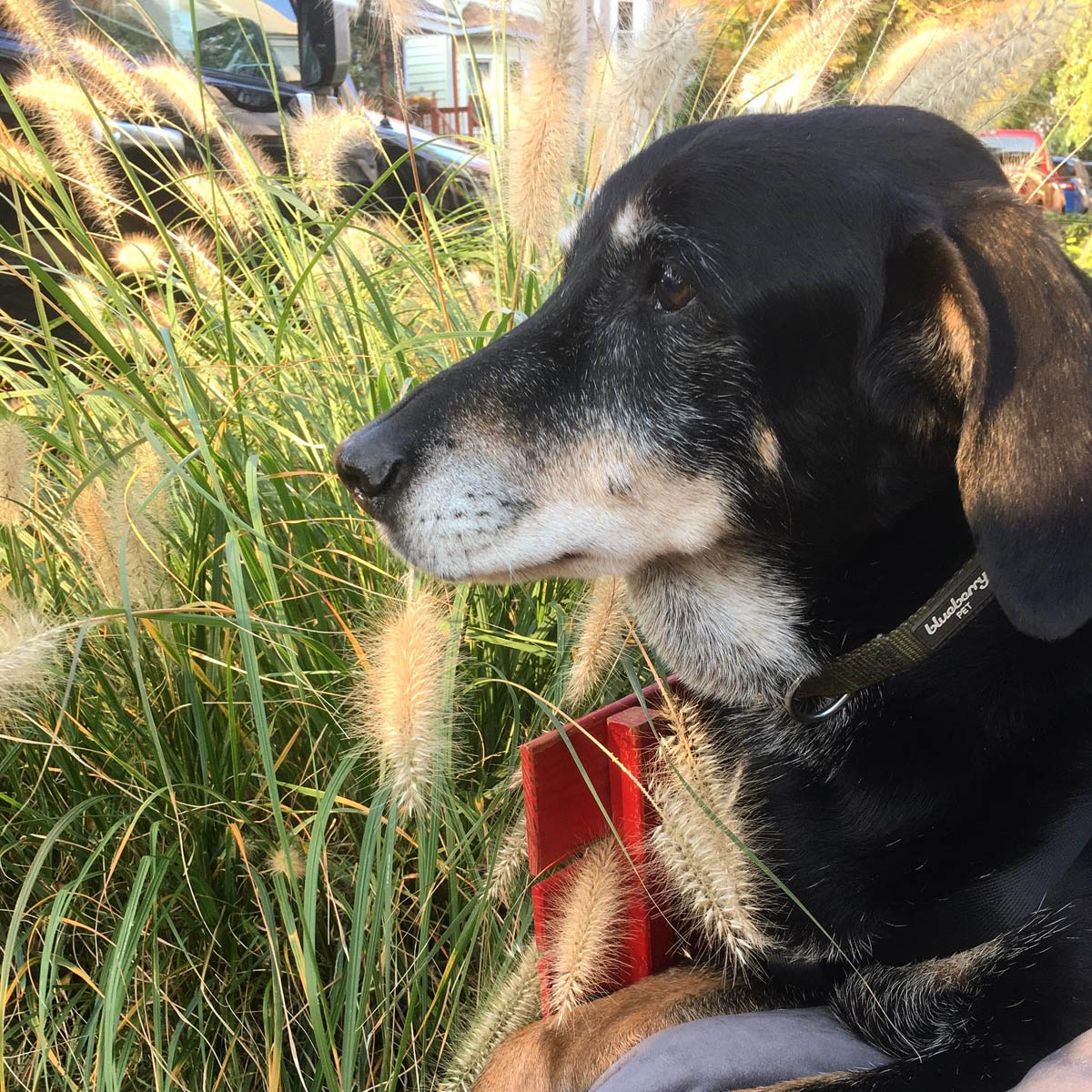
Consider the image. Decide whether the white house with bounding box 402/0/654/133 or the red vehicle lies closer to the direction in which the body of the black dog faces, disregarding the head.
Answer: the white house

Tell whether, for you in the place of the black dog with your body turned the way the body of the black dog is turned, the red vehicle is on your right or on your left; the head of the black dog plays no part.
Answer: on your right

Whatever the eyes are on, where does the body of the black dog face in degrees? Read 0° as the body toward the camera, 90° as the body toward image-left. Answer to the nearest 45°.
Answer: approximately 90°

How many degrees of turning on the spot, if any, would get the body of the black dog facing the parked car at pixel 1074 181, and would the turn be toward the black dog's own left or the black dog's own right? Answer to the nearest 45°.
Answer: approximately 90° to the black dog's own right

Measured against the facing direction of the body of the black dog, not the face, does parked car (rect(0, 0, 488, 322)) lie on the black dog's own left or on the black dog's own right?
on the black dog's own right
